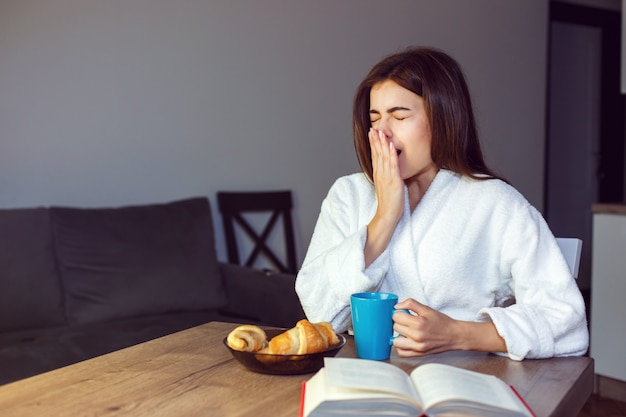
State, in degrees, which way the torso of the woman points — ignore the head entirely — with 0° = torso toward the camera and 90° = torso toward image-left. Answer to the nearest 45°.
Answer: approximately 45°

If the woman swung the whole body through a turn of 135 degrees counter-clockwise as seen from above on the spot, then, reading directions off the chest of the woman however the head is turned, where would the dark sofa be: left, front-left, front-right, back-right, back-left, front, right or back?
back-left

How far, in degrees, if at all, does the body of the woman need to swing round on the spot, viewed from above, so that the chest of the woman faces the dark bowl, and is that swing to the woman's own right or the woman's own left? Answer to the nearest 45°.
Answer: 0° — they already face it
